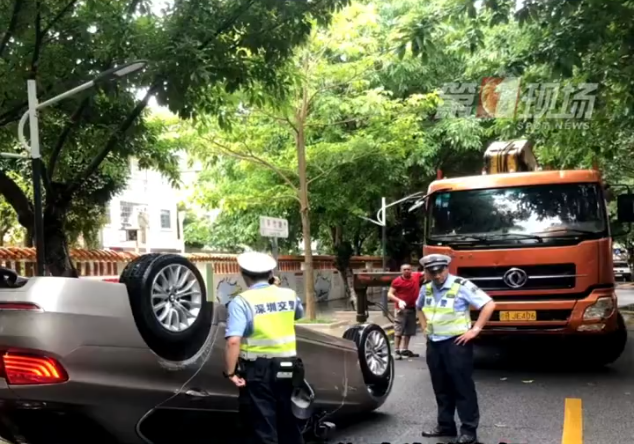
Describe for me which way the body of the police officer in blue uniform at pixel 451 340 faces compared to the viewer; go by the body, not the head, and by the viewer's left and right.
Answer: facing the viewer and to the left of the viewer

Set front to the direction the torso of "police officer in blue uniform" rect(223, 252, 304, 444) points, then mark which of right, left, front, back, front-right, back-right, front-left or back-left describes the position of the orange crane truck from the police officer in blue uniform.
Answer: right

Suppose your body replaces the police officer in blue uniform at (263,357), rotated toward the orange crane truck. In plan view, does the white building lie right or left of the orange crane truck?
left

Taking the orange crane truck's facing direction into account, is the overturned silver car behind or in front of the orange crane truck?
in front

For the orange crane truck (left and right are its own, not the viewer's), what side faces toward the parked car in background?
back

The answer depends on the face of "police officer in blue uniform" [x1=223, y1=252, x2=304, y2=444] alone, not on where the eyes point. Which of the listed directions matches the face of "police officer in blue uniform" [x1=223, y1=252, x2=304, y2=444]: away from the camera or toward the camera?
away from the camera

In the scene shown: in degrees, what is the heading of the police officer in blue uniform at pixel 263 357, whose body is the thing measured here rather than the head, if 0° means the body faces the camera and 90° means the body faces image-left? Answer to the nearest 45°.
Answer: approximately 135°

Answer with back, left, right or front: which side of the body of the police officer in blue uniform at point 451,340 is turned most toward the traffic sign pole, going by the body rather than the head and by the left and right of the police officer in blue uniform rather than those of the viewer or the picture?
right

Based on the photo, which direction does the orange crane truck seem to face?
toward the camera

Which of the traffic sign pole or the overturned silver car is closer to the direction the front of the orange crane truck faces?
the overturned silver car

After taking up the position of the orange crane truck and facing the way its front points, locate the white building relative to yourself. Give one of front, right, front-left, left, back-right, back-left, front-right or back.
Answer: back-right

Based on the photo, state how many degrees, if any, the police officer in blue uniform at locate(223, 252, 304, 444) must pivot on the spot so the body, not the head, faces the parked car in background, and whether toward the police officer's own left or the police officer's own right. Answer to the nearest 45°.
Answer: approximately 90° to the police officer's own right

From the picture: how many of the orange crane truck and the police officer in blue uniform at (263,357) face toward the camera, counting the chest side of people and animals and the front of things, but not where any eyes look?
1

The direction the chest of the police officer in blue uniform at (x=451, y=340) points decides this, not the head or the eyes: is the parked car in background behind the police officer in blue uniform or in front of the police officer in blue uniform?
behind
